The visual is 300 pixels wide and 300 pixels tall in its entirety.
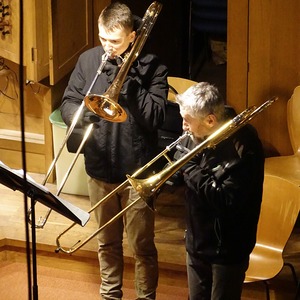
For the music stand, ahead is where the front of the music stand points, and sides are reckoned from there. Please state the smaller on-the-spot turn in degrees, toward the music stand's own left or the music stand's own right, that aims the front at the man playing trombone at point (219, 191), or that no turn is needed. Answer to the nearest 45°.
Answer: approximately 45° to the music stand's own right

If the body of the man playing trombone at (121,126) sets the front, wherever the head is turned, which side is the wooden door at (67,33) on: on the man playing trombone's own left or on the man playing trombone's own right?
on the man playing trombone's own right

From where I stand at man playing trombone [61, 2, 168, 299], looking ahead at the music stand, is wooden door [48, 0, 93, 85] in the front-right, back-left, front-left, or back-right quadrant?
back-right

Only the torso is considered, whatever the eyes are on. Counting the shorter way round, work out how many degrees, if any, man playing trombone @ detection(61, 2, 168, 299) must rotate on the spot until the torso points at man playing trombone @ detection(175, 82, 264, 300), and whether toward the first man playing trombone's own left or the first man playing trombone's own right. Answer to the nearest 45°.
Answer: approximately 90° to the first man playing trombone's own left

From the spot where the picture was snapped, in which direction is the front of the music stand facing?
facing away from the viewer and to the right of the viewer

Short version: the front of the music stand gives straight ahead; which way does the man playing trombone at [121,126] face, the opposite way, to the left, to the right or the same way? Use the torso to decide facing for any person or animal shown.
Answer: the opposite way

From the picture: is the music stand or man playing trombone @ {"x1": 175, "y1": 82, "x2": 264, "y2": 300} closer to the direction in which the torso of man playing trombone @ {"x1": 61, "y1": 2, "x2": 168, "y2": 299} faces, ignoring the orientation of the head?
the music stand

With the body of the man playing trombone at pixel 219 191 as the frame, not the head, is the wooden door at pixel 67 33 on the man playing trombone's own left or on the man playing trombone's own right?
on the man playing trombone's own right

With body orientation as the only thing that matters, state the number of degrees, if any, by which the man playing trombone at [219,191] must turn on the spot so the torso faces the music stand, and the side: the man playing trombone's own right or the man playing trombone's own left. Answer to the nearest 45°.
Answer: approximately 45° to the man playing trombone's own left

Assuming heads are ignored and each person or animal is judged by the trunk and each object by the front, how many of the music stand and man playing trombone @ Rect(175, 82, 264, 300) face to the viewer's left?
1

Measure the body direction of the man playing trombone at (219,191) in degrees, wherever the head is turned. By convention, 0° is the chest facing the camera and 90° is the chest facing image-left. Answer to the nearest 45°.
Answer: approximately 90°

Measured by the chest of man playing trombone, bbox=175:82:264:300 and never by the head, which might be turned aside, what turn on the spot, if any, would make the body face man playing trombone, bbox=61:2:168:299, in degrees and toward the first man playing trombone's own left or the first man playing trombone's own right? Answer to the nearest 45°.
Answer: approximately 45° to the first man playing trombone's own right

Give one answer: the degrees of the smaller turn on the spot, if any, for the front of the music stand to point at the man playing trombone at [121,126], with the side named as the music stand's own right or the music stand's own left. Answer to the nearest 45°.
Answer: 0° — it already faces them

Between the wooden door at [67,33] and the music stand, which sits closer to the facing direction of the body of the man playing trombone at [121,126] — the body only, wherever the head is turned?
the music stand
